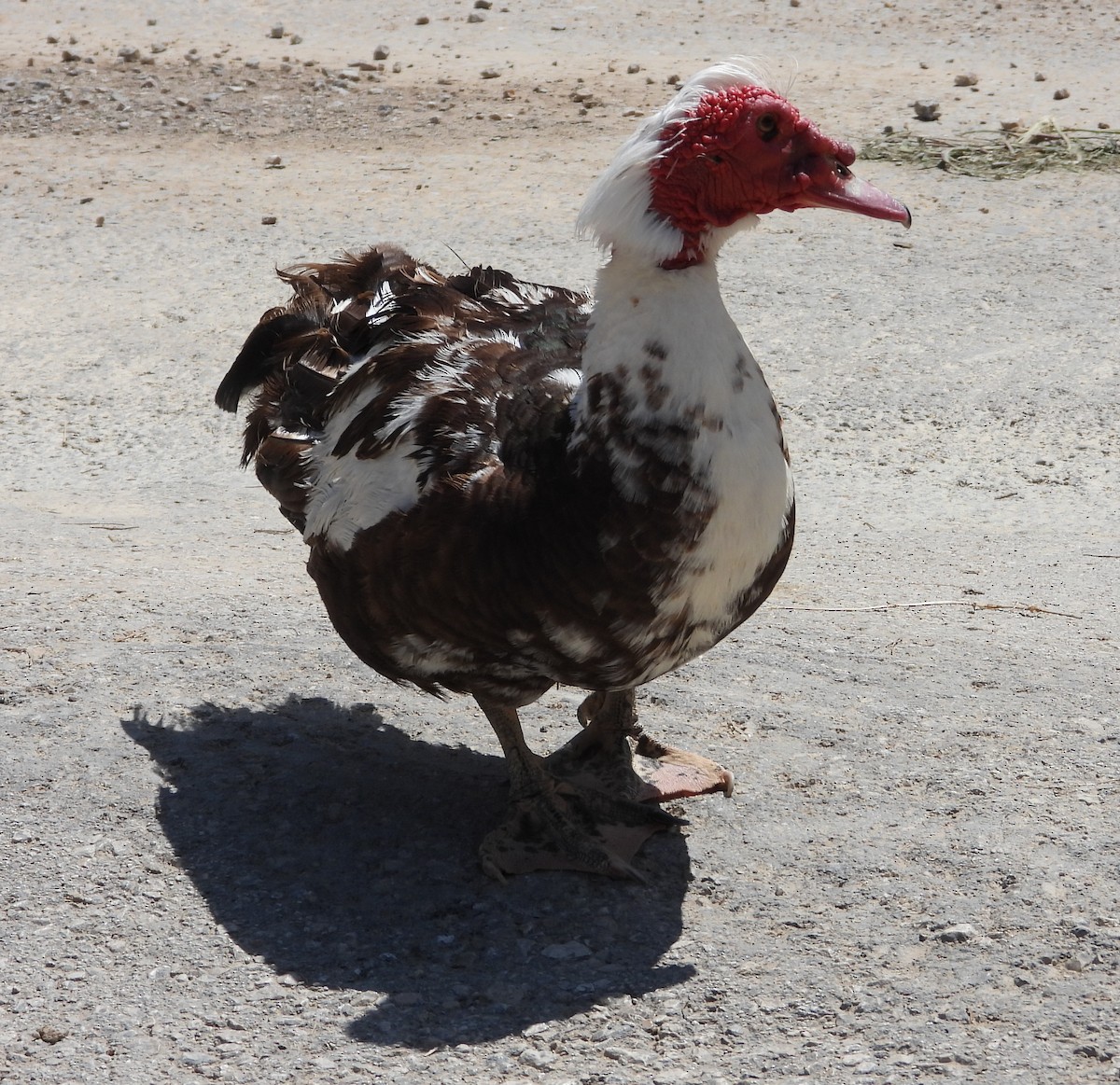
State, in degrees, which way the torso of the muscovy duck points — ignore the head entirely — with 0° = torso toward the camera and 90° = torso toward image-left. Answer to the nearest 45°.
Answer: approximately 315°
